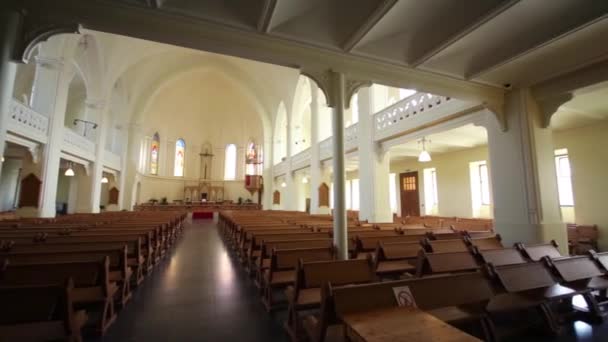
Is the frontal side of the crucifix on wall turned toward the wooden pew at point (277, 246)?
yes

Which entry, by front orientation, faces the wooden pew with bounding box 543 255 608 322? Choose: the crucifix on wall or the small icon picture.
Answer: the crucifix on wall

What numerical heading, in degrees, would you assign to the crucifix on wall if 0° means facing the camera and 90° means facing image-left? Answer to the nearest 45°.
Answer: approximately 0°

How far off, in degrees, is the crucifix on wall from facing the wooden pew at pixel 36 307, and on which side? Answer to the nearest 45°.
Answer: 0° — it already faces it

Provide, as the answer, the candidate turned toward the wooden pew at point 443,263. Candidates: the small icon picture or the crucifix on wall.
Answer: the crucifix on wall

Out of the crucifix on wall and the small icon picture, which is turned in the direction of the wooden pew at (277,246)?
the crucifix on wall

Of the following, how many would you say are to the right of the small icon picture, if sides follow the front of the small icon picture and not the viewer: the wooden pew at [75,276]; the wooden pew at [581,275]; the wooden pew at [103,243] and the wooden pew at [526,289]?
2

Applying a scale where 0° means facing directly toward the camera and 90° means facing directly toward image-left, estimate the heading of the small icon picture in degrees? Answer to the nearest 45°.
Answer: approximately 0°

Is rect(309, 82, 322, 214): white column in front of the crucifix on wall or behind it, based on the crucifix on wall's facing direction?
in front

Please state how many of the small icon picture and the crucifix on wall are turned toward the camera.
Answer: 2

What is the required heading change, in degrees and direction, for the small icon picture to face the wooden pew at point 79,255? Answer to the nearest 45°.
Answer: approximately 90° to its right

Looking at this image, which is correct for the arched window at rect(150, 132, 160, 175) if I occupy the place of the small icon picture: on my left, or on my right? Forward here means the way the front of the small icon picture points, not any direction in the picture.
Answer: on my right

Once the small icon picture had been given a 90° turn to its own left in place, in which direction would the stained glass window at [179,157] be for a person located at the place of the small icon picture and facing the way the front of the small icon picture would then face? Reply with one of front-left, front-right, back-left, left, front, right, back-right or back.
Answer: back-left
